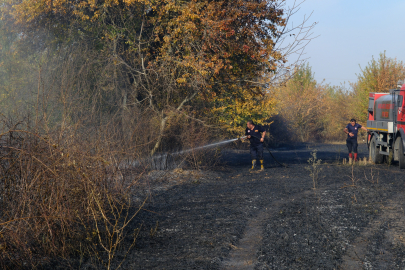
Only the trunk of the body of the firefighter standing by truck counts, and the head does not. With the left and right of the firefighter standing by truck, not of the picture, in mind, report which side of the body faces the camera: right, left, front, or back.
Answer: front

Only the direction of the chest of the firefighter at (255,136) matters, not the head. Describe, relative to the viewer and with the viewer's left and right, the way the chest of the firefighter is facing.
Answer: facing the viewer and to the left of the viewer

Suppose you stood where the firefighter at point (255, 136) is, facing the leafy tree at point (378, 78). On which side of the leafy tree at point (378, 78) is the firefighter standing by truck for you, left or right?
right

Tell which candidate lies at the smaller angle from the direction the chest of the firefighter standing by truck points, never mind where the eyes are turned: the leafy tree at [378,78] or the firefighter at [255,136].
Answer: the firefighter

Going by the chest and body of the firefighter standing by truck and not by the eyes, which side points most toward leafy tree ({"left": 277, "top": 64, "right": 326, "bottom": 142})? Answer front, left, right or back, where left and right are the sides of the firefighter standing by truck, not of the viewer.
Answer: back

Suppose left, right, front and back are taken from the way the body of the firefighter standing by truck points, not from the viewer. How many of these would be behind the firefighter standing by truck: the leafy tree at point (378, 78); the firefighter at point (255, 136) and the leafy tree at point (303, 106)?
2

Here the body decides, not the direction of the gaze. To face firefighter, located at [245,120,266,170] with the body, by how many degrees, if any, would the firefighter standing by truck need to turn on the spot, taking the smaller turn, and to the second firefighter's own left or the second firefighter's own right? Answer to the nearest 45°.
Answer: approximately 45° to the second firefighter's own right

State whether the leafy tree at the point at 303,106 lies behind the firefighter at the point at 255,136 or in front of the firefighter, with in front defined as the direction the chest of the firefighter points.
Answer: behind

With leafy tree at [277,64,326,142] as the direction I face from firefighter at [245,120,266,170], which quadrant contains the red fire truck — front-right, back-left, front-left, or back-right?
front-right

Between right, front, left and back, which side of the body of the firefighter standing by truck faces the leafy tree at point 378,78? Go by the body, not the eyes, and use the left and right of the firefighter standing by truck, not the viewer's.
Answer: back

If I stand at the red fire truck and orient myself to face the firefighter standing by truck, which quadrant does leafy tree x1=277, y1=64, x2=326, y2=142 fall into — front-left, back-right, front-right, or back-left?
front-right

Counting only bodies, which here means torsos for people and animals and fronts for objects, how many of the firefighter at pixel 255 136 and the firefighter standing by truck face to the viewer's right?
0

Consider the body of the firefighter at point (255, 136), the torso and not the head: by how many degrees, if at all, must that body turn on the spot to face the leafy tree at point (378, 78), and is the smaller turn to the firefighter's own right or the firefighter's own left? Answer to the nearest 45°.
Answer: approximately 180°
